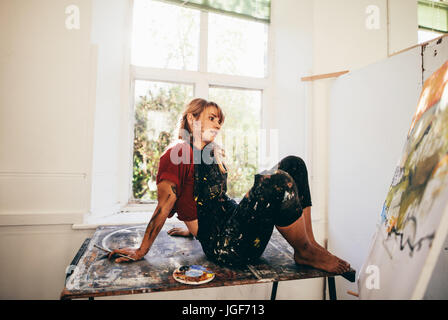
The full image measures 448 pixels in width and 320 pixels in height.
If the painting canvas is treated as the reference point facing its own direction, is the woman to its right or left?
on its right

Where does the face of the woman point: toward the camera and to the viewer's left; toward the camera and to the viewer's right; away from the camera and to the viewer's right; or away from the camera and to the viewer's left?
toward the camera and to the viewer's right

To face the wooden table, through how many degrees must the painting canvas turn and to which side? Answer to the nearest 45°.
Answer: approximately 45° to its right

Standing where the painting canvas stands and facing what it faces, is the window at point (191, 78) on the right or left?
on its right

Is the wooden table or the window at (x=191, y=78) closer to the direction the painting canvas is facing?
the wooden table

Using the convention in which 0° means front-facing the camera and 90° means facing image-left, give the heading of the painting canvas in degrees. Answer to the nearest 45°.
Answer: approximately 45°
